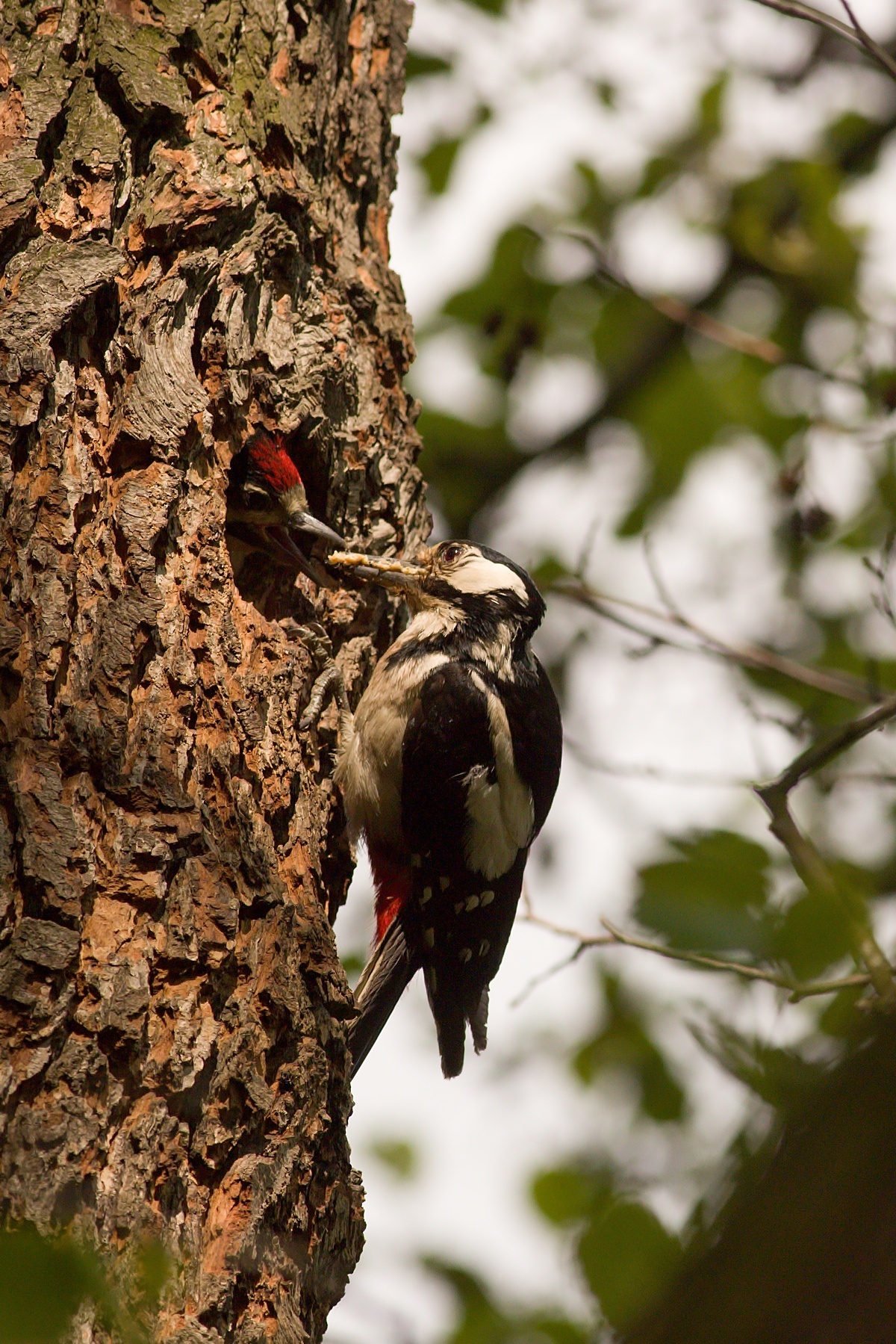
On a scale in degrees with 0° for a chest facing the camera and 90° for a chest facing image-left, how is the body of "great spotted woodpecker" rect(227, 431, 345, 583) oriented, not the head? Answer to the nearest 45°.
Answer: approximately 270°

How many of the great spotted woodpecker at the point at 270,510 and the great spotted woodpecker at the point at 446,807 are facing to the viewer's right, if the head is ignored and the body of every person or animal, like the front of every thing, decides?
1

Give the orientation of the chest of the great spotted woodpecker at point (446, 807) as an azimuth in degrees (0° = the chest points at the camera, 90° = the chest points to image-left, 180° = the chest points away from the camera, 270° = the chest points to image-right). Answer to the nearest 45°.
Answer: approximately 90°

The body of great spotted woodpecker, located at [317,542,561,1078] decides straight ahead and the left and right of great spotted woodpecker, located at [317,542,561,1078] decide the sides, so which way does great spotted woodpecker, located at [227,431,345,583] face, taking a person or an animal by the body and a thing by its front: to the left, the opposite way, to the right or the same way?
the opposite way
